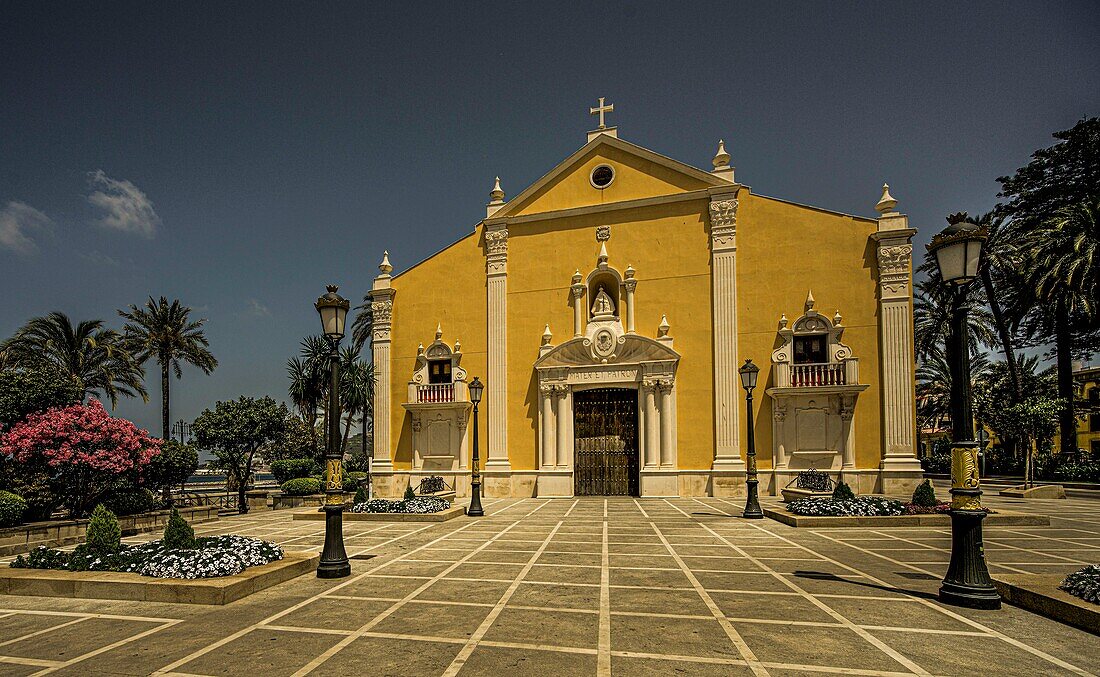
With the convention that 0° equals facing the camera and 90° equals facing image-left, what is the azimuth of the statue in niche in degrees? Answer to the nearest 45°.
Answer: approximately 0°

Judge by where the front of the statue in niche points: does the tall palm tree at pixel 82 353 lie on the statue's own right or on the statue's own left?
on the statue's own right

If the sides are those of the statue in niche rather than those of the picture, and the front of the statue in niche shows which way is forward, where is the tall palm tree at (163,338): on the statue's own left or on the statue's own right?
on the statue's own right

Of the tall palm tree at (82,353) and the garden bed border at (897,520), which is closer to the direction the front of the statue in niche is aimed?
the garden bed border

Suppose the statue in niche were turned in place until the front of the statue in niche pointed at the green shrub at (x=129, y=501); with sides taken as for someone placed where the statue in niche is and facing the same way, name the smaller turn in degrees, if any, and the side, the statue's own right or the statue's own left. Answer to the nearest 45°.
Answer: approximately 45° to the statue's own right

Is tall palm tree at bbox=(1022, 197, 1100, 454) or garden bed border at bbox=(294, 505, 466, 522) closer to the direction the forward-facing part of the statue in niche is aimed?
the garden bed border
